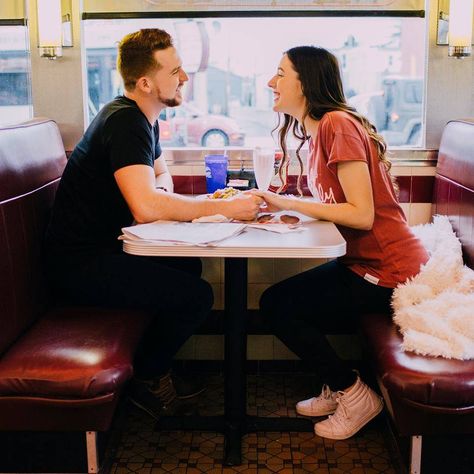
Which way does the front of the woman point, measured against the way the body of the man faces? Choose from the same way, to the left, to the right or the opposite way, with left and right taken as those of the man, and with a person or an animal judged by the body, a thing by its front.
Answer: the opposite way

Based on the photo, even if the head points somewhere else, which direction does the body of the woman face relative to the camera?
to the viewer's left

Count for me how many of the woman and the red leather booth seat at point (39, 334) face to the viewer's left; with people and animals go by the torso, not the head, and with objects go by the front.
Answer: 1

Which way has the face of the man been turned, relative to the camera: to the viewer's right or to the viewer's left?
to the viewer's right

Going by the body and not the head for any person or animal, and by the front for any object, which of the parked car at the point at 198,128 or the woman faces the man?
the woman

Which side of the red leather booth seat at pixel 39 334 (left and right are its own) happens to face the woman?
front

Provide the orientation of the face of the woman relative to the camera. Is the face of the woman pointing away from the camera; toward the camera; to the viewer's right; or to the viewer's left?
to the viewer's left

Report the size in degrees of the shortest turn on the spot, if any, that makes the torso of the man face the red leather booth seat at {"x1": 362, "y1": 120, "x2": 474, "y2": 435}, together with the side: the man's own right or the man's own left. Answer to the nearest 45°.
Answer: approximately 45° to the man's own right

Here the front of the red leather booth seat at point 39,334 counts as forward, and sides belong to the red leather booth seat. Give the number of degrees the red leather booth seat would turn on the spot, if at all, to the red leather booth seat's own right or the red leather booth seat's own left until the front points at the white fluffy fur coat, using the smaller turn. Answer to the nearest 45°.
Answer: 0° — it already faces it

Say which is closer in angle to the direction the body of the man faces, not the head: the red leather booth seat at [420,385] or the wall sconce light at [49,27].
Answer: the red leather booth seat

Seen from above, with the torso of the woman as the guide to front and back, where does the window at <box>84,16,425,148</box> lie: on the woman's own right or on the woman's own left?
on the woman's own right

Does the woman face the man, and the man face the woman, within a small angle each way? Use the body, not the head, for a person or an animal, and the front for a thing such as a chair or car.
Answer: yes

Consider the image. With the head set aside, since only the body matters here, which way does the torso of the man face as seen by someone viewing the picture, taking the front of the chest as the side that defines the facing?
to the viewer's right

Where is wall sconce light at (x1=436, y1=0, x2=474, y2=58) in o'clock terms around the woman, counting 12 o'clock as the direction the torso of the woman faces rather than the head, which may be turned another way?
The wall sconce light is roughly at 4 o'clock from the woman.

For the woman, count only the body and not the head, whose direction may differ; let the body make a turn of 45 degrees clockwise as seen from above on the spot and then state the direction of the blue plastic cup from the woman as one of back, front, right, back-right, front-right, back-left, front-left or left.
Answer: front

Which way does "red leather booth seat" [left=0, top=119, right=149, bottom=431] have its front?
to the viewer's right
